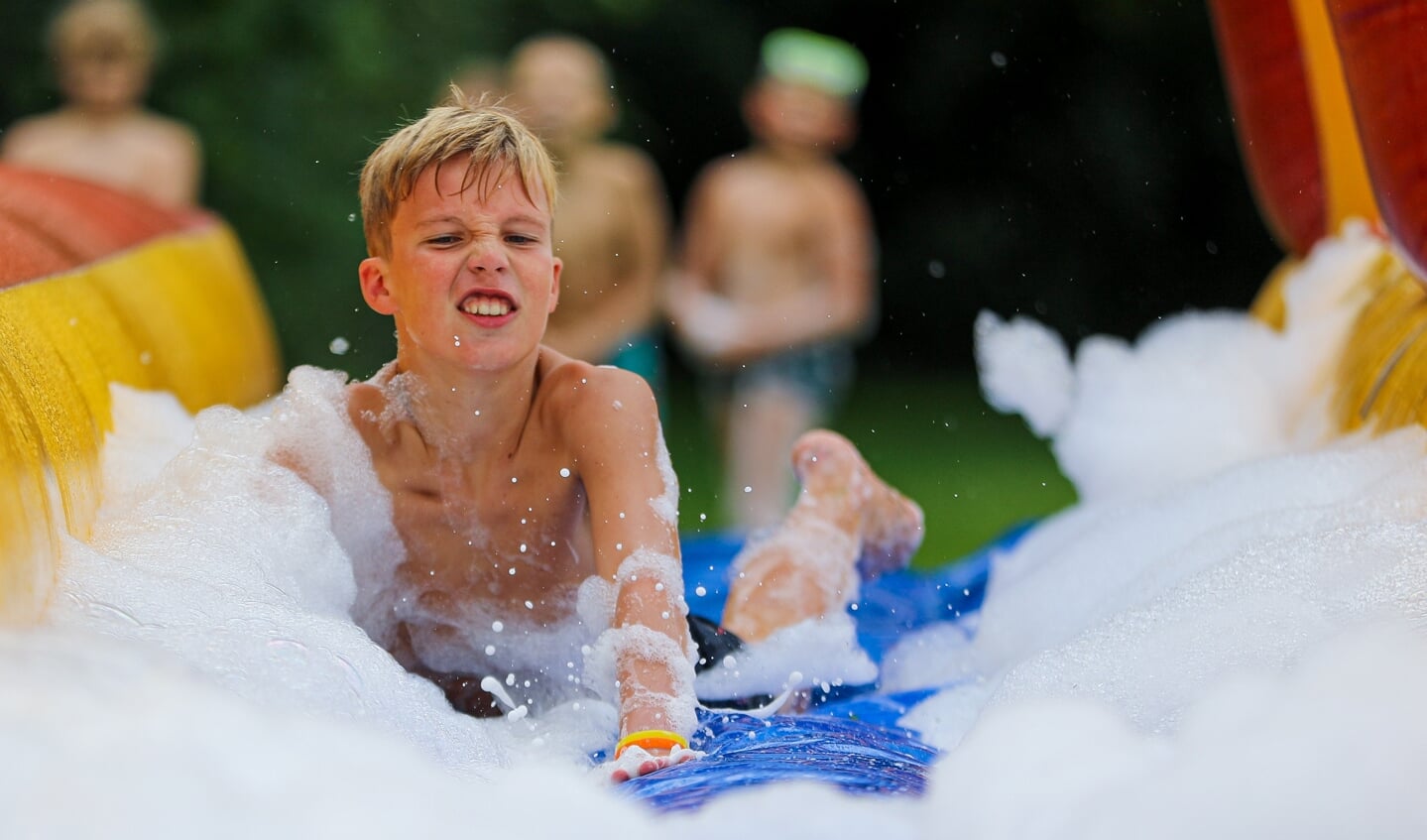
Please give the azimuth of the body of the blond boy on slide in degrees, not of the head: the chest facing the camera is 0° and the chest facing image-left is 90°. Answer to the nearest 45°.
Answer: approximately 0°

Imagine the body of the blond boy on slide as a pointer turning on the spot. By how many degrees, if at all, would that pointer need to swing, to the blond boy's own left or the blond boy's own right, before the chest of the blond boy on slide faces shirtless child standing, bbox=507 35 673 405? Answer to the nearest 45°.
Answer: approximately 180°

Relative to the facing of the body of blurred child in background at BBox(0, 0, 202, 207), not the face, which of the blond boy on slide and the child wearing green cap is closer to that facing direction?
the blond boy on slide

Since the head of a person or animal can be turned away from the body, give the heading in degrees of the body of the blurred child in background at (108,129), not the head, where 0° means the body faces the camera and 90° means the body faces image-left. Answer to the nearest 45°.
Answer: approximately 0°

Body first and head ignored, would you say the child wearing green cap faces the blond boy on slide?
yes

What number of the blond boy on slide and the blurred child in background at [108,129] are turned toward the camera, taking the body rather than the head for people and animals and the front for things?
2

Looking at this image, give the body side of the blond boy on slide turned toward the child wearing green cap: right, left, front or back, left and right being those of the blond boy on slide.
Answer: back

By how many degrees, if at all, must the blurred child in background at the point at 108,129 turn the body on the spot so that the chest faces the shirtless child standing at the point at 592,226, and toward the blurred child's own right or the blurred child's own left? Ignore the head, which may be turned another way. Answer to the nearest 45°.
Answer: approximately 45° to the blurred child's own left
